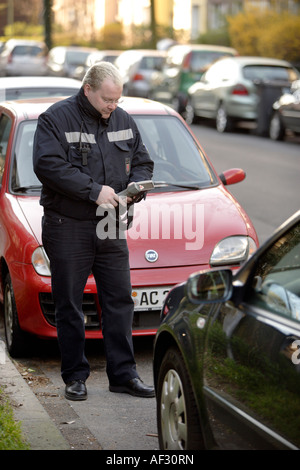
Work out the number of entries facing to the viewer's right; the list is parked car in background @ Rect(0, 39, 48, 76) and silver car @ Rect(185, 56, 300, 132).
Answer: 0

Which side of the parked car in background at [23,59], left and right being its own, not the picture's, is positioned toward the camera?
back

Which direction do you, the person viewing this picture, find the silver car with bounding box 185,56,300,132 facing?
facing away from the viewer and to the left of the viewer

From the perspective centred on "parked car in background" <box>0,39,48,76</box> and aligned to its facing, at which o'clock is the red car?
The red car is roughly at 6 o'clock from the parked car in background.

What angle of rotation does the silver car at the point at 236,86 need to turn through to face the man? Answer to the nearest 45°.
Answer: approximately 135° to its left

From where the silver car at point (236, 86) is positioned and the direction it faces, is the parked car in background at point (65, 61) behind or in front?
in front

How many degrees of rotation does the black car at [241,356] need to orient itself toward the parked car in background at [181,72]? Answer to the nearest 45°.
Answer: approximately 45° to its right

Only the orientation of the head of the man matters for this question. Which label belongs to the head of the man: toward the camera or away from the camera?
toward the camera

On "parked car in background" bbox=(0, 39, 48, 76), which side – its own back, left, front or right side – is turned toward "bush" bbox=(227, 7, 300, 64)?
right

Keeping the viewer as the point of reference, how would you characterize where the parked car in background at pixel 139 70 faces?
facing away from the viewer and to the left of the viewer

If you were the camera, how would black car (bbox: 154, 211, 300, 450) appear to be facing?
facing away from the viewer and to the left of the viewer

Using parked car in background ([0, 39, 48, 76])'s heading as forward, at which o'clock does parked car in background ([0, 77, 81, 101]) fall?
parked car in background ([0, 77, 81, 101]) is roughly at 6 o'clock from parked car in background ([0, 39, 48, 76]).

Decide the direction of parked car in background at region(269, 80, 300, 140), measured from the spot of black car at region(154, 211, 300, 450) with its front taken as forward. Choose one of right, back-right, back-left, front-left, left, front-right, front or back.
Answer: front-right
